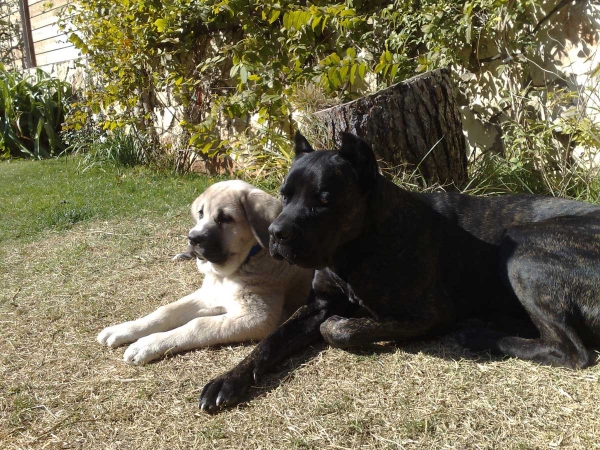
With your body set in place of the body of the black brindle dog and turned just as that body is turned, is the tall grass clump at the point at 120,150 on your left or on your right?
on your right

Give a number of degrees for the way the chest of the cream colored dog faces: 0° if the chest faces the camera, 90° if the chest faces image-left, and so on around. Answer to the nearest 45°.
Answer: approximately 45°

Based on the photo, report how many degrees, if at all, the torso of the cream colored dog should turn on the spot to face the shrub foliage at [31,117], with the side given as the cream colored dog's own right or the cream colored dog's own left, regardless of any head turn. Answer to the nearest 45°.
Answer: approximately 135° to the cream colored dog's own right

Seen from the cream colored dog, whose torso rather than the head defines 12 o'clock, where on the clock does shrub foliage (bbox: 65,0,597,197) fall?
The shrub foliage is roughly at 5 o'clock from the cream colored dog.

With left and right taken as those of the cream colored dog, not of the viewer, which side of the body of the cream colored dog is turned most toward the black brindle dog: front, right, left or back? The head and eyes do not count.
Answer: left

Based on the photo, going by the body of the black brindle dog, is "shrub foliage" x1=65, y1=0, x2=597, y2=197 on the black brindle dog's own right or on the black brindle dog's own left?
on the black brindle dog's own right

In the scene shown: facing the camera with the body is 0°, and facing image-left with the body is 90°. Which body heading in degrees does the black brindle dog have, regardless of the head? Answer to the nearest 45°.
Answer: approximately 90°

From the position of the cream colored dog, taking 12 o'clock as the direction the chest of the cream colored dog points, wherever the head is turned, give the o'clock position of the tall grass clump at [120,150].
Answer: The tall grass clump is roughly at 4 o'clock from the cream colored dog.

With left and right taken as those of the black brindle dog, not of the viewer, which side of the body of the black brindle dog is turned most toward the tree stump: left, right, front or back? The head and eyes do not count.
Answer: right
